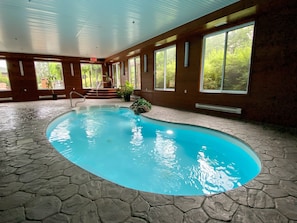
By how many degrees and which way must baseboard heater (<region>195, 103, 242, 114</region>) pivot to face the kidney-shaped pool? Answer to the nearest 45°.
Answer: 0° — it already faces it

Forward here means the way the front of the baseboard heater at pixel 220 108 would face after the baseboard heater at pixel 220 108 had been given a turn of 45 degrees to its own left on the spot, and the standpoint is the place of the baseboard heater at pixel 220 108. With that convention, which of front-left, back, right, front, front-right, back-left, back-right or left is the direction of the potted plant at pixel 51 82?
right

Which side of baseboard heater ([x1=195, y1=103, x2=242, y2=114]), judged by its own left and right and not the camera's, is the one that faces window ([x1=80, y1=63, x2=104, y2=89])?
right

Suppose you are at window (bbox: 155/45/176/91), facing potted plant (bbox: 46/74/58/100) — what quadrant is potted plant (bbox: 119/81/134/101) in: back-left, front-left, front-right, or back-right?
front-right

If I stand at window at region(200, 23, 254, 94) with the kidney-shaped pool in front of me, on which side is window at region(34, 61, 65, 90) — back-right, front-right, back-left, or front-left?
front-right

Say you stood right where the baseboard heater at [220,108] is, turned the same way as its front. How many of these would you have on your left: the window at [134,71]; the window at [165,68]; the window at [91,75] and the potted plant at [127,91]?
0

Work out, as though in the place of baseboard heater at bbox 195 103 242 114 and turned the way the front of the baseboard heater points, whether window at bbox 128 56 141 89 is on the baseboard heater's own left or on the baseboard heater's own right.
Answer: on the baseboard heater's own right

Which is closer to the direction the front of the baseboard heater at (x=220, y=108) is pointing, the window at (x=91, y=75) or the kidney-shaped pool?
the kidney-shaped pool

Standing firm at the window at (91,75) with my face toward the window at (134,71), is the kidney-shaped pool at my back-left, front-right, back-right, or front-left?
front-right

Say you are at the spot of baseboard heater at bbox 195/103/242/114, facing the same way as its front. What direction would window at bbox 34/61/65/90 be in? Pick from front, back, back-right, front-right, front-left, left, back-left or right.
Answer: front-right

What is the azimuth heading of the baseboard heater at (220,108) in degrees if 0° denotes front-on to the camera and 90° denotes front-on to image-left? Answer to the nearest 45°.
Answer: approximately 45°

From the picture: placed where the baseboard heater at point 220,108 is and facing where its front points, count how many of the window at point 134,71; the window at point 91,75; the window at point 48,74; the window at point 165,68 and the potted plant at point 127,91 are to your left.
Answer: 0

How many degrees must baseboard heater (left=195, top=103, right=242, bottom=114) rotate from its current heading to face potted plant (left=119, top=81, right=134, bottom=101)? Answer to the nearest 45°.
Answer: approximately 90° to its right
